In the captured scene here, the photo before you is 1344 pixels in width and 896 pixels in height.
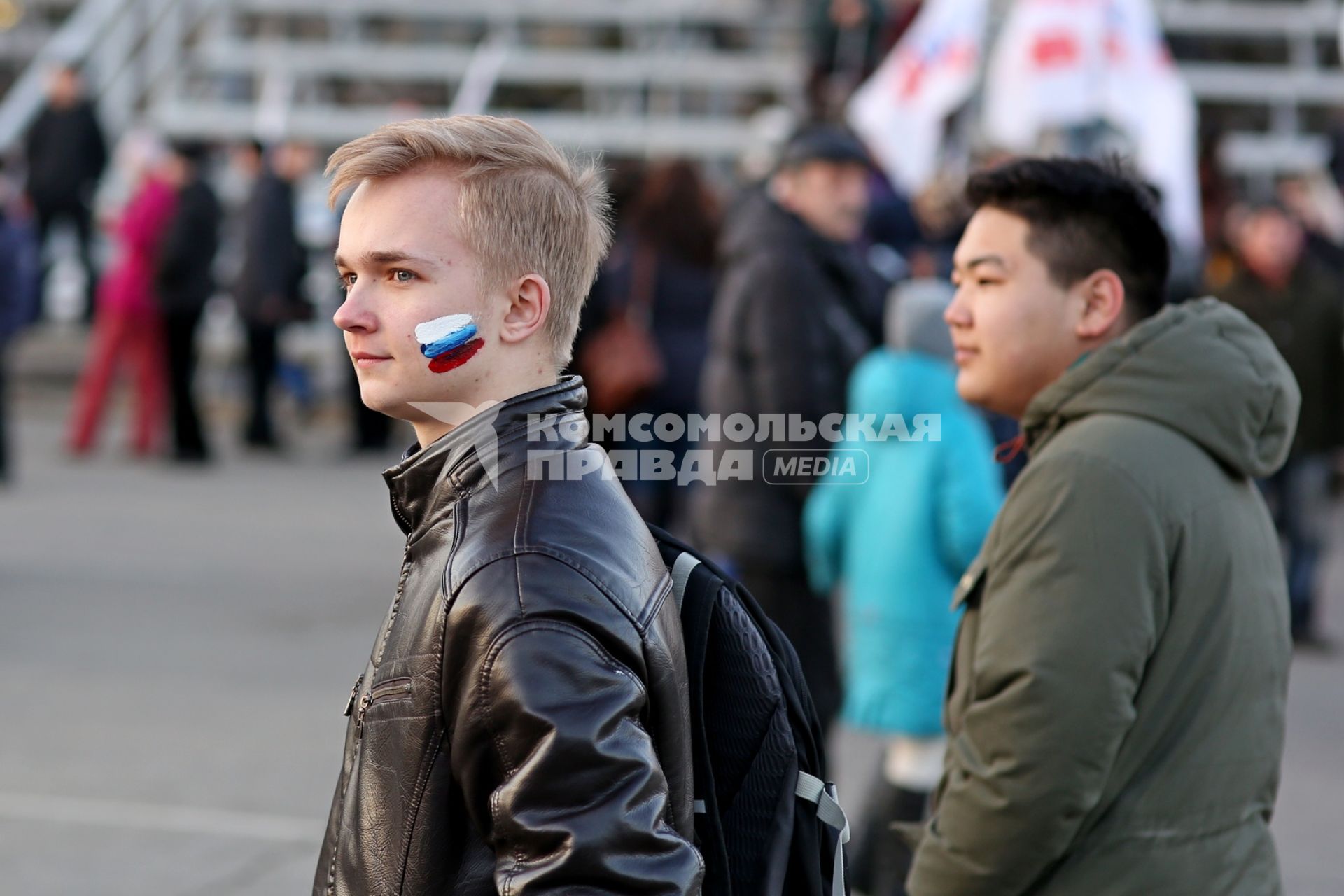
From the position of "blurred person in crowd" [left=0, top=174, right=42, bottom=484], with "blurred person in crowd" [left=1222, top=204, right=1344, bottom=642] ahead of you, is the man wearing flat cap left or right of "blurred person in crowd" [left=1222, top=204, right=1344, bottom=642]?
right

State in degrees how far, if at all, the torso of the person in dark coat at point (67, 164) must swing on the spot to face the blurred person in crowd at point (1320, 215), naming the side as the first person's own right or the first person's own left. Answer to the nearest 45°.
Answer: approximately 45° to the first person's own left

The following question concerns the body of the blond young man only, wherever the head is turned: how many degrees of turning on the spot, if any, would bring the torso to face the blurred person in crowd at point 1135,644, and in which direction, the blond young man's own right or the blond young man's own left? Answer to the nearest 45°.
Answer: approximately 135° to the blond young man's own right

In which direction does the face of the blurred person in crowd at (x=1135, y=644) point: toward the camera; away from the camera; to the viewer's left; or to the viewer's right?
to the viewer's left

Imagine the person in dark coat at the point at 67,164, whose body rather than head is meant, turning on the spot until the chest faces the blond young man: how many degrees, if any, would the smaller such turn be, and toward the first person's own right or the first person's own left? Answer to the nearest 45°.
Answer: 0° — they already face them

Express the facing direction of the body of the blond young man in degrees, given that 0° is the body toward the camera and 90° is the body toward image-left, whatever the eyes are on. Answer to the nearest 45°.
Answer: approximately 90°
